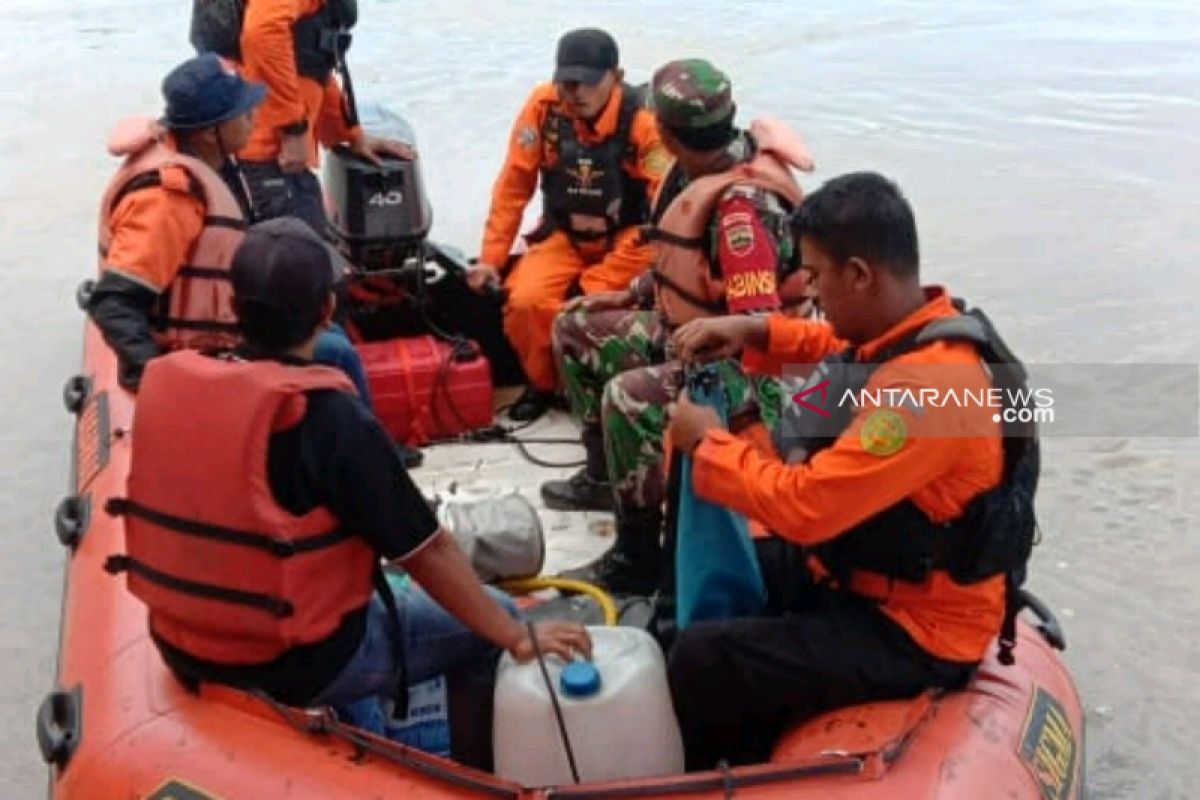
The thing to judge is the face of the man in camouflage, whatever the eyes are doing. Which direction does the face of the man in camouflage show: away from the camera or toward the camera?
away from the camera

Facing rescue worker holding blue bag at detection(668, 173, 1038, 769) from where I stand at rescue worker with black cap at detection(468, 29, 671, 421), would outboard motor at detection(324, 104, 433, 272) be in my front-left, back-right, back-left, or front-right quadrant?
back-right

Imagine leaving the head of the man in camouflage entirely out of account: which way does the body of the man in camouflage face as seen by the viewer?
to the viewer's left

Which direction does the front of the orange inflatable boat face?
toward the camera

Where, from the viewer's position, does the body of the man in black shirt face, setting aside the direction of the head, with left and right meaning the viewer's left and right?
facing away from the viewer and to the right of the viewer

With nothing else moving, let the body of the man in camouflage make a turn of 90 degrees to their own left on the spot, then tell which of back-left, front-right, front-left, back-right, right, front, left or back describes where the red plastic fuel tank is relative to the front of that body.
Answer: back-right

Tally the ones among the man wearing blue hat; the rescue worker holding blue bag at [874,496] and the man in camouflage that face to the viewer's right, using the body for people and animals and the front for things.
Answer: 1

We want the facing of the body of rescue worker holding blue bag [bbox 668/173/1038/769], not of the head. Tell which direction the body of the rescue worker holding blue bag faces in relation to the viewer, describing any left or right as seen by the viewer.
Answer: facing to the left of the viewer

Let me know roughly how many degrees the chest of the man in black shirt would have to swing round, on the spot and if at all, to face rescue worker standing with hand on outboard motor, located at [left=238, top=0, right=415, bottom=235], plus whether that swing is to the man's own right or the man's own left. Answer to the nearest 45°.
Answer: approximately 45° to the man's own left

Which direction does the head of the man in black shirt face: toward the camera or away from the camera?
away from the camera

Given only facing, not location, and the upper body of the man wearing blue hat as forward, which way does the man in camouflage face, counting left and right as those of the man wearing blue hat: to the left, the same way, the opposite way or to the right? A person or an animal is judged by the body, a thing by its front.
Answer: the opposite way

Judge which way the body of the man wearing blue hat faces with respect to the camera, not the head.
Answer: to the viewer's right

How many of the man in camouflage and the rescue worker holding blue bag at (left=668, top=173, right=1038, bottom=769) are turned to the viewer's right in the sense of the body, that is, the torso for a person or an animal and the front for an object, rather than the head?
0
